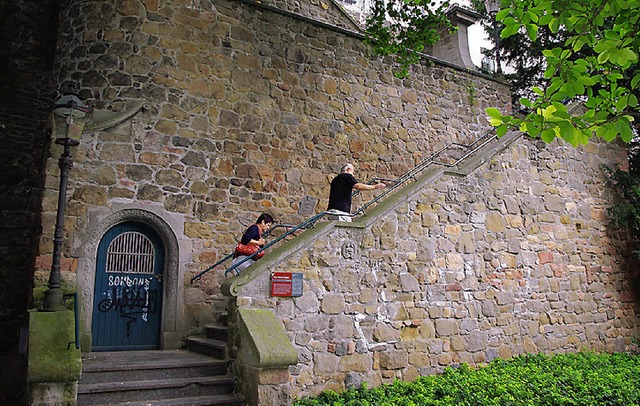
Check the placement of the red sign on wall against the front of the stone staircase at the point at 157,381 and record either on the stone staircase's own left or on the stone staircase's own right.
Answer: on the stone staircase's own left

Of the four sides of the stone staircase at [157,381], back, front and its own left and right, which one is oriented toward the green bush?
left

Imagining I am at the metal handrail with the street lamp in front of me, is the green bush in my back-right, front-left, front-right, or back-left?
back-left

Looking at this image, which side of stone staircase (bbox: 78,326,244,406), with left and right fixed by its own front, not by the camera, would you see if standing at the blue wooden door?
back

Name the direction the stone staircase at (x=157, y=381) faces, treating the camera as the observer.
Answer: facing the viewer

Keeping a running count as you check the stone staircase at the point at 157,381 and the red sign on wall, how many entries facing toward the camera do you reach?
2

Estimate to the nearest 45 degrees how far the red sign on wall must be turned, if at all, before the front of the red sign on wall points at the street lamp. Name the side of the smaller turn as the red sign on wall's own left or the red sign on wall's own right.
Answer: approximately 90° to the red sign on wall's own right

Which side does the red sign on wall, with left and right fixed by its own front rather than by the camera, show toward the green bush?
left

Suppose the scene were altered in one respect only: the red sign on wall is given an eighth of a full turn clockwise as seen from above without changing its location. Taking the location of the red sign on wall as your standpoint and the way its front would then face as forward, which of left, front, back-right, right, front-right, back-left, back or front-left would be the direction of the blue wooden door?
right

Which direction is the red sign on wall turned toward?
toward the camera

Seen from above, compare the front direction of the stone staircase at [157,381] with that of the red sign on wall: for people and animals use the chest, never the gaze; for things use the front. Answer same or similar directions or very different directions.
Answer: same or similar directions

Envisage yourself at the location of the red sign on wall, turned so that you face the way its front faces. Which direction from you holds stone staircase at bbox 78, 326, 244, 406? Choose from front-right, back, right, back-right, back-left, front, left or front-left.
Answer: right
